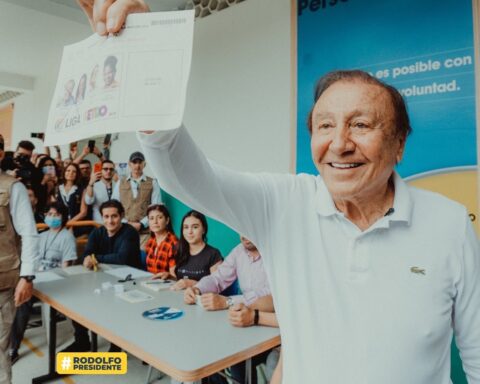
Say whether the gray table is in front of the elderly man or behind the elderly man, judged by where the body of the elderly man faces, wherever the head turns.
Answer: behind

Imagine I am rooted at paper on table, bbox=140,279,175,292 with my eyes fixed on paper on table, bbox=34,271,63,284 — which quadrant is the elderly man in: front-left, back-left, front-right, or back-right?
back-left

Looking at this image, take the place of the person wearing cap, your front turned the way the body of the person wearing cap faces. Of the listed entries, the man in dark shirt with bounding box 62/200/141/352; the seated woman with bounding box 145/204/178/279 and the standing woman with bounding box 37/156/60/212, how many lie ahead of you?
2

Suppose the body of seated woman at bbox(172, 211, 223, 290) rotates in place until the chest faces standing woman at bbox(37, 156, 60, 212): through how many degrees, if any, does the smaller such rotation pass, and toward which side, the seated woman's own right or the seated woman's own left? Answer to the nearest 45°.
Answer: approximately 90° to the seated woman's own right

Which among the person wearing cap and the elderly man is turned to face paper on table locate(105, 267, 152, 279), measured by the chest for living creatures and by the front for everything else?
the person wearing cap

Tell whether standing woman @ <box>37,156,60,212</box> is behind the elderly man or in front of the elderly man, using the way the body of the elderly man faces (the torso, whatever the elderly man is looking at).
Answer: behind

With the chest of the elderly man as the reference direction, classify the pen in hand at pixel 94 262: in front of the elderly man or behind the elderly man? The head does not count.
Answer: behind

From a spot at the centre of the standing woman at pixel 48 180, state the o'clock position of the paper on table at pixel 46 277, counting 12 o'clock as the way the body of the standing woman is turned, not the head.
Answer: The paper on table is roughly at 12 o'clock from the standing woman.
